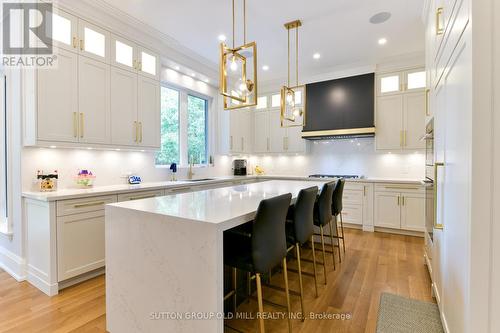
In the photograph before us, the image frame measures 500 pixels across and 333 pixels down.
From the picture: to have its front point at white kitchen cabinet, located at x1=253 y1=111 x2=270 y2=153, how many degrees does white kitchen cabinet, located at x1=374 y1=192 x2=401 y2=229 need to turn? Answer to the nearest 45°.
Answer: approximately 90° to its right

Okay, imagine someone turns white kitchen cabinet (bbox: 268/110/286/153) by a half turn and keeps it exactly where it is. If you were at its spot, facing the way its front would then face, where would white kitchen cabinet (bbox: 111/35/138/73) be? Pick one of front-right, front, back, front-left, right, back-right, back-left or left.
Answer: back-left

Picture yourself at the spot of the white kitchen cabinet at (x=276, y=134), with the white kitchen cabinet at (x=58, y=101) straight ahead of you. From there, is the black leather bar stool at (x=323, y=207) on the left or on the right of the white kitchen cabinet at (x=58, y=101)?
left

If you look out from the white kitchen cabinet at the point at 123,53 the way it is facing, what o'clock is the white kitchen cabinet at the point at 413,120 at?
the white kitchen cabinet at the point at 413,120 is roughly at 11 o'clock from the white kitchen cabinet at the point at 123,53.

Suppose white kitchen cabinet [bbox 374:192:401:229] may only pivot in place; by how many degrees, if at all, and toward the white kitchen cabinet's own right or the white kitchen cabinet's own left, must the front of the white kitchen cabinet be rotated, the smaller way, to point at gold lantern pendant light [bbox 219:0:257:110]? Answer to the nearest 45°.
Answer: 0° — it already faces it

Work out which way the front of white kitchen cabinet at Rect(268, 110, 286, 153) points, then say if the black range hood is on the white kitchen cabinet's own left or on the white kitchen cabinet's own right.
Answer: on the white kitchen cabinet's own left

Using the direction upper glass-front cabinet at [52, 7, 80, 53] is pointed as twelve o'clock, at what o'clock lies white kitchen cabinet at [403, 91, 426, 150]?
The white kitchen cabinet is roughly at 11 o'clock from the upper glass-front cabinet.

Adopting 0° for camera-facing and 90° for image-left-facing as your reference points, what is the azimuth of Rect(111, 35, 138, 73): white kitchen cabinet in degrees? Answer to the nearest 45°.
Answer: approximately 315°

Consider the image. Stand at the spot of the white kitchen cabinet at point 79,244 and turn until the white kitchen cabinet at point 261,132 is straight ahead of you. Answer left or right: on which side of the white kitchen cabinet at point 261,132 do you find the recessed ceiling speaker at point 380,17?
right

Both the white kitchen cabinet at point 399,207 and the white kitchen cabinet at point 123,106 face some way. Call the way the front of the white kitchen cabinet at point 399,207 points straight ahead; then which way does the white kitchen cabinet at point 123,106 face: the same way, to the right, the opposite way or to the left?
to the left

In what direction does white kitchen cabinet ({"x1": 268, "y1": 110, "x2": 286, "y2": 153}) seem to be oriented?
toward the camera

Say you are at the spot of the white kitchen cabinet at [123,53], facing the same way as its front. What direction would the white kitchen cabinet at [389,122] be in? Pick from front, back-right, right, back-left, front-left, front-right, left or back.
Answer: front-left

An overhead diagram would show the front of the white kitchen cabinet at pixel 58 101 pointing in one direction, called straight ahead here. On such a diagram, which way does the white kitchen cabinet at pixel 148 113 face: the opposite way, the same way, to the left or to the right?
the same way

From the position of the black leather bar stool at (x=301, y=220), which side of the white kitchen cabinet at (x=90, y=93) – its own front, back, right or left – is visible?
front

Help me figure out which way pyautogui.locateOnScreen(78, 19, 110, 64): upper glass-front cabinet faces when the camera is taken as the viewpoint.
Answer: facing the viewer and to the right of the viewer

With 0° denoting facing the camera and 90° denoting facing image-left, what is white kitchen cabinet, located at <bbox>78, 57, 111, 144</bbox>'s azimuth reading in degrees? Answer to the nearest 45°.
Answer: approximately 315°

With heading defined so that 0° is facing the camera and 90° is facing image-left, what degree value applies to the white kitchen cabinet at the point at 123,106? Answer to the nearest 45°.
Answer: approximately 315°

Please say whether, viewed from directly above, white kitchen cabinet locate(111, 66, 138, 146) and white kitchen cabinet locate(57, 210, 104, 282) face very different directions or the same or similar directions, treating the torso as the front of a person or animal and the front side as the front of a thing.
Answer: same or similar directions

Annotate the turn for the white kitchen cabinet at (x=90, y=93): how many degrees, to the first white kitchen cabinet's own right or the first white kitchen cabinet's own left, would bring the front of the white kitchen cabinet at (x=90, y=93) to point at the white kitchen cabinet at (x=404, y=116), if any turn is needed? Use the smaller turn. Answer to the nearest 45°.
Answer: approximately 45° to the first white kitchen cabinet's own left

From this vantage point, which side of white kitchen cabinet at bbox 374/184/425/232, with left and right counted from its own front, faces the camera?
front

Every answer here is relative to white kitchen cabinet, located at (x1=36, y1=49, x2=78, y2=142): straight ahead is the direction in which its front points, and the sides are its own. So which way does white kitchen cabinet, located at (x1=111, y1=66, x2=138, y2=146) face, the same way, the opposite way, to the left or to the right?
the same way

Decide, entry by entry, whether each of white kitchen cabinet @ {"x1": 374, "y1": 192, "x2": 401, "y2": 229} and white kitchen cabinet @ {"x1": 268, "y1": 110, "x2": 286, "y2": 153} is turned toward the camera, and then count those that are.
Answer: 2

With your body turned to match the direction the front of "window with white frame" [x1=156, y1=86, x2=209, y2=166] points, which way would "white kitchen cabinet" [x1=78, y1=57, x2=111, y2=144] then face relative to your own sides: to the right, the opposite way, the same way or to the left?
the same way

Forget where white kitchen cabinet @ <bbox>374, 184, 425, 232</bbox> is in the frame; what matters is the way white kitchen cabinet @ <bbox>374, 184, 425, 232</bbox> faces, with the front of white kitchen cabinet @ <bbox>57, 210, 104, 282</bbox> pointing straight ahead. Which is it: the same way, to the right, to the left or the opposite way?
to the right
